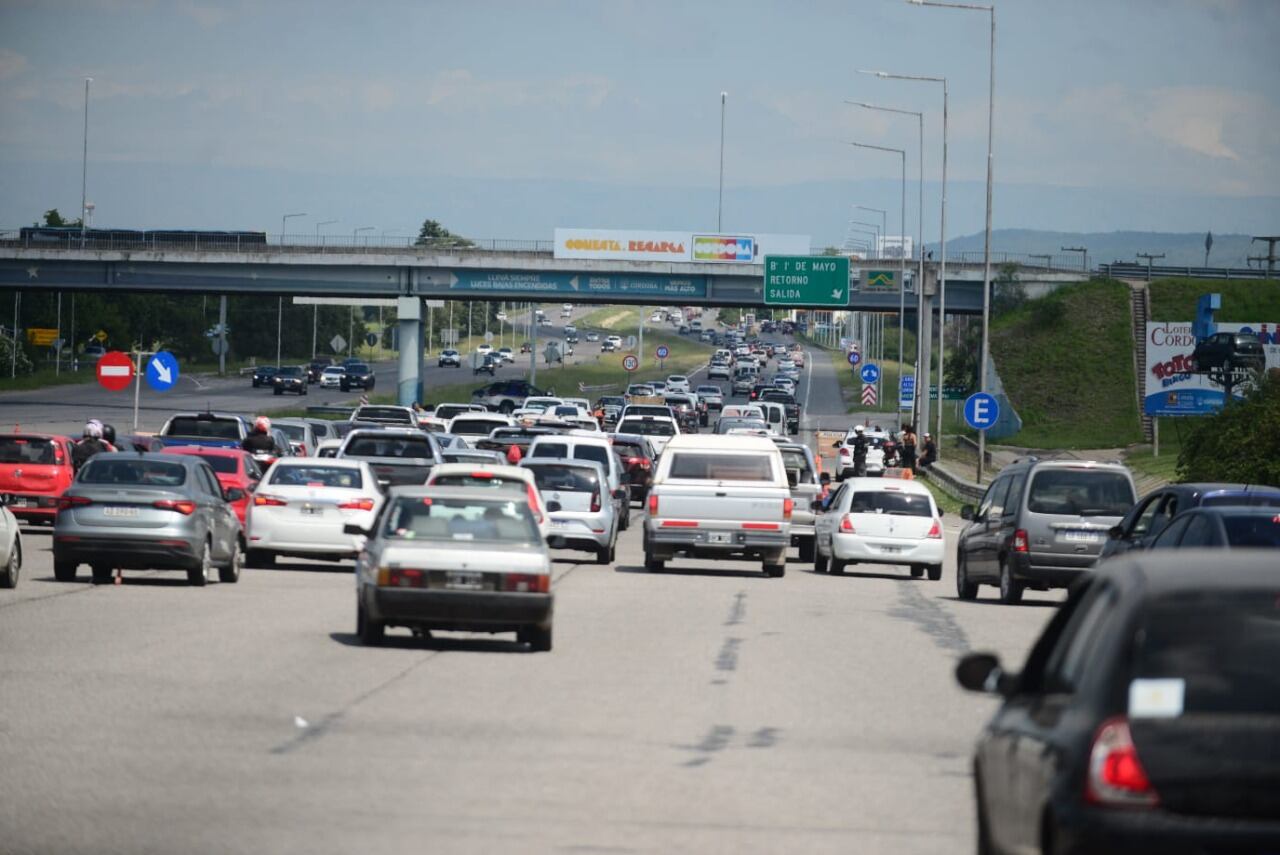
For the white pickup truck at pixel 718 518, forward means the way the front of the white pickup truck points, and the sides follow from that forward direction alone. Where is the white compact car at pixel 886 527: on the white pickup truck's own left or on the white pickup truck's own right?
on the white pickup truck's own right

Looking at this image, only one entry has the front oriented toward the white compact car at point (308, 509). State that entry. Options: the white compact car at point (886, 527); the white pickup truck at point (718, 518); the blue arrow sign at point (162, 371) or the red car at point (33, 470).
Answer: the blue arrow sign

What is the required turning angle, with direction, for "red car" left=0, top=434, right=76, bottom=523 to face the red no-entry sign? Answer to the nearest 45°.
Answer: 0° — it already faces it

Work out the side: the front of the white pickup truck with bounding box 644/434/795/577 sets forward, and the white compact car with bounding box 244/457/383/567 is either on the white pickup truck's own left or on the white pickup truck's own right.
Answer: on the white pickup truck's own left

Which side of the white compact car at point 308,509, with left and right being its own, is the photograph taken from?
back

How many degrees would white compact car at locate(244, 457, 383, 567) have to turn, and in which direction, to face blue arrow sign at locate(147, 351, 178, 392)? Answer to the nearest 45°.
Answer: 0° — it already faces it

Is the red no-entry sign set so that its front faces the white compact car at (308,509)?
yes

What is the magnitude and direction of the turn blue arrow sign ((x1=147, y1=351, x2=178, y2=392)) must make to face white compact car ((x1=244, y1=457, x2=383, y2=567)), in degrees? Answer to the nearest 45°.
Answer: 0° — it already faces it

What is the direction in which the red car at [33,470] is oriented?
away from the camera

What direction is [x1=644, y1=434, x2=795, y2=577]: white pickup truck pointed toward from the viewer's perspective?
away from the camera

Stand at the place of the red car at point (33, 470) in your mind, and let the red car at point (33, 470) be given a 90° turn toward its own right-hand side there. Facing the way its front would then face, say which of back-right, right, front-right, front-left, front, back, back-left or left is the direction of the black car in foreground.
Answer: right

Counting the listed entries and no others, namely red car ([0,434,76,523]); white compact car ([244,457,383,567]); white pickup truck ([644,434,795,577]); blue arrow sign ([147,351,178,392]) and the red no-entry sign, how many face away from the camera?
3

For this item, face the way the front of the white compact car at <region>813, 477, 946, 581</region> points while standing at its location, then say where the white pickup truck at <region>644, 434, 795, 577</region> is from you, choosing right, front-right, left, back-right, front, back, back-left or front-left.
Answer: back-left
